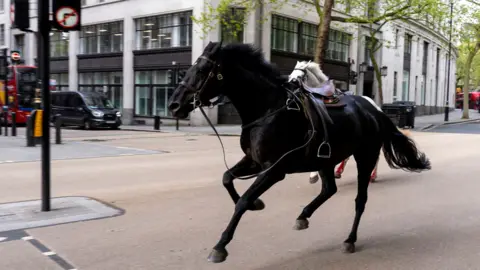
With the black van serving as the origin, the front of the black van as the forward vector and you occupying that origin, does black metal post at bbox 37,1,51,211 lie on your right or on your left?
on your right

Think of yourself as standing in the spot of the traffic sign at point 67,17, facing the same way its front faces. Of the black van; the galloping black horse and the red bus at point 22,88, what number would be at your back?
2

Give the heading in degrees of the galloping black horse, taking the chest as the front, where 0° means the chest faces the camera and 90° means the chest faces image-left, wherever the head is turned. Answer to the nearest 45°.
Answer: approximately 45°

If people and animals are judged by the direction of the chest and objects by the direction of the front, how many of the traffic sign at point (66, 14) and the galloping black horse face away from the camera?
0

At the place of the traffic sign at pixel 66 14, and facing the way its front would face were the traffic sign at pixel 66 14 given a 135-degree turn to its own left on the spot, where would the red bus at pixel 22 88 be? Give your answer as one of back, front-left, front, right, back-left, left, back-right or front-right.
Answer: front-left

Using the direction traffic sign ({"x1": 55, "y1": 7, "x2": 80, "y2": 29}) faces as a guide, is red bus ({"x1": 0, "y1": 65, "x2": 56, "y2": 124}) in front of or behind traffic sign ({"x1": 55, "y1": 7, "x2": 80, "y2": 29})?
behind

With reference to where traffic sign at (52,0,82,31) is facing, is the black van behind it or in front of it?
behind

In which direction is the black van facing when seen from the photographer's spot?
facing the viewer and to the right of the viewer

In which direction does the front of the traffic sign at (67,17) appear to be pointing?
toward the camera
